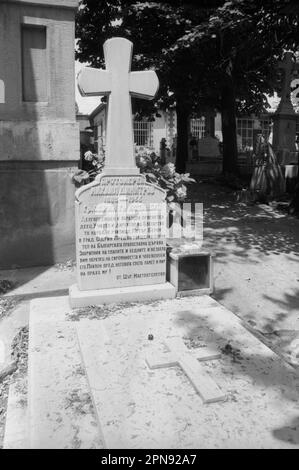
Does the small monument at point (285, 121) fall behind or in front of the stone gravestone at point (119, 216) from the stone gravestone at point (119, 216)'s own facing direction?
behind

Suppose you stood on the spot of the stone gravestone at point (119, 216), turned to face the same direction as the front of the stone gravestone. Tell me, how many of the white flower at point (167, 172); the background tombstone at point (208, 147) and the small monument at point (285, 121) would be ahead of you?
0

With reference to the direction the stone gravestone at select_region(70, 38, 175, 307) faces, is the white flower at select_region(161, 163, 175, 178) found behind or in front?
behind

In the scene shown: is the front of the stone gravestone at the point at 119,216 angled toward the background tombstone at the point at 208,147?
no

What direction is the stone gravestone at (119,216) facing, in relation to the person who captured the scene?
facing the viewer
